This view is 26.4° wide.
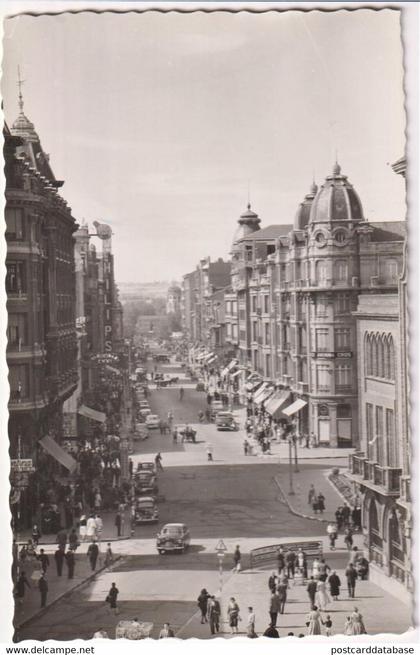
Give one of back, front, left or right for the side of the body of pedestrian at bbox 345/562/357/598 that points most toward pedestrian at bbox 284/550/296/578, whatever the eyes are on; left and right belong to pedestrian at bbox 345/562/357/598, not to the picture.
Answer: left

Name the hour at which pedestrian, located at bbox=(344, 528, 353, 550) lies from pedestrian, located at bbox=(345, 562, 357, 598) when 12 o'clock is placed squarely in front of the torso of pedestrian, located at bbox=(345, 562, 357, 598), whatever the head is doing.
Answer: pedestrian, located at bbox=(344, 528, 353, 550) is roughly at 12 o'clock from pedestrian, located at bbox=(345, 562, 357, 598).

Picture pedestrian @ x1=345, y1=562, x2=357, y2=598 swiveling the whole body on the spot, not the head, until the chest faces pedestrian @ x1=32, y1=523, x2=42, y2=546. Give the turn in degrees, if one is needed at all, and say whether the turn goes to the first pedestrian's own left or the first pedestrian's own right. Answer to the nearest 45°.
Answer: approximately 90° to the first pedestrian's own left

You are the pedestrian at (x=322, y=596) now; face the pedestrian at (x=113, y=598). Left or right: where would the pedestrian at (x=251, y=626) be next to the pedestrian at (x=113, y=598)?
left

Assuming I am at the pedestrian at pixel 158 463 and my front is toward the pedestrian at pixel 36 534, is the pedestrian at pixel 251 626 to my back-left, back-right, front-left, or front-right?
front-left

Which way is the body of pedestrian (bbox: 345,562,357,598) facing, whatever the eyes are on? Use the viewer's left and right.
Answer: facing away from the viewer

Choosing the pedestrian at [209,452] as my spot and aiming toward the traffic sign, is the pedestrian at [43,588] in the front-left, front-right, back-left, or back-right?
front-right

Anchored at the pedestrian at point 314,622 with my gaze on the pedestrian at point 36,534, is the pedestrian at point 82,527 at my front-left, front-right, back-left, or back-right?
front-right
